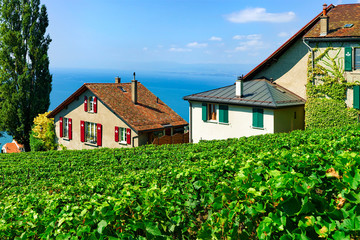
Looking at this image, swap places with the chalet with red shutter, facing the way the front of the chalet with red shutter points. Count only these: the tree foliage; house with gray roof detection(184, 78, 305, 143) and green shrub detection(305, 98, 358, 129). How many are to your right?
1

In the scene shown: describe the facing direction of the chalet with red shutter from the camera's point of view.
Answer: facing the viewer and to the left of the viewer

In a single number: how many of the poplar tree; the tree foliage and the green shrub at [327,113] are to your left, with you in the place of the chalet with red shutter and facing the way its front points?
1

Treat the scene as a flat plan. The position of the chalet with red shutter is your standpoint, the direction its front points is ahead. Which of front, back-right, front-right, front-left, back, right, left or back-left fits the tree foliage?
right

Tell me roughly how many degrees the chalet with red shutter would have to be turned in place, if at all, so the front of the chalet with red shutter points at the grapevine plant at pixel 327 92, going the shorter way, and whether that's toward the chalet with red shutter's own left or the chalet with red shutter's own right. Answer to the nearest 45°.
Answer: approximately 90° to the chalet with red shutter's own left

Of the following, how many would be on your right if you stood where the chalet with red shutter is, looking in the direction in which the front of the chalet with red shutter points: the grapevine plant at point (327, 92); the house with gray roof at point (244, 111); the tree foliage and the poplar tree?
2

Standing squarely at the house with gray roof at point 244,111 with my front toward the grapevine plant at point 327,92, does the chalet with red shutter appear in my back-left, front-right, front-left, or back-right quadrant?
back-left

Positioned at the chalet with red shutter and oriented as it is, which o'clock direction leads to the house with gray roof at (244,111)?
The house with gray roof is roughly at 9 o'clock from the chalet with red shutter.

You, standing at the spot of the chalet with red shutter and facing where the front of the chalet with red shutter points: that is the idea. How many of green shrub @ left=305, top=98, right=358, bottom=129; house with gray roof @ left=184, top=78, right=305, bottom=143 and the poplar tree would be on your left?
2

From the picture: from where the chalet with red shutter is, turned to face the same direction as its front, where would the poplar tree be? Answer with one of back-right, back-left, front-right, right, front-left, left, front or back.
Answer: right

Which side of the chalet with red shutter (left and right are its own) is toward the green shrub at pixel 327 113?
left

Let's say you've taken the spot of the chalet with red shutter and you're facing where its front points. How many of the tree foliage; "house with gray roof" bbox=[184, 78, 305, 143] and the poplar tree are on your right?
2
